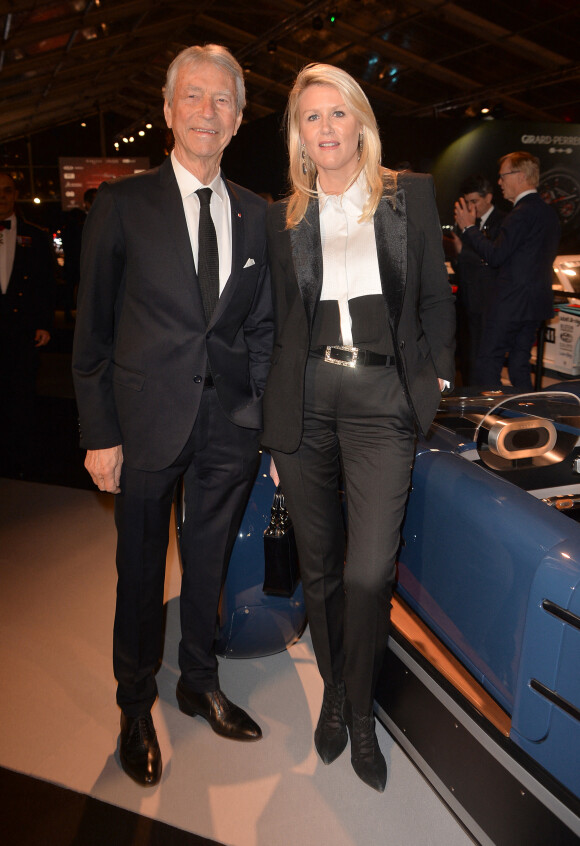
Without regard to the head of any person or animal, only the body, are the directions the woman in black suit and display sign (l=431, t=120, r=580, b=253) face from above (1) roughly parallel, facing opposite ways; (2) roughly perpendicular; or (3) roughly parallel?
roughly parallel

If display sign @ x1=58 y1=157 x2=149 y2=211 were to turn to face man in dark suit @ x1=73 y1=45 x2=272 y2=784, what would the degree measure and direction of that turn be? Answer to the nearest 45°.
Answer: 0° — it already faces them

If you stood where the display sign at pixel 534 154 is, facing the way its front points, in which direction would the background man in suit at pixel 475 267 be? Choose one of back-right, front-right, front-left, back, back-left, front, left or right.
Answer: front

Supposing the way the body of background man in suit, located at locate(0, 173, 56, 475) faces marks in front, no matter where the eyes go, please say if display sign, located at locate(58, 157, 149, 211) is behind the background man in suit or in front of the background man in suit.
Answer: behind

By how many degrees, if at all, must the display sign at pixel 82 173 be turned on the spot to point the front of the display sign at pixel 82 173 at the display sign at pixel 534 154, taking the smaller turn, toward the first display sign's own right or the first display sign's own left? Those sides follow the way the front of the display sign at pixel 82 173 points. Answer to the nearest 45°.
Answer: approximately 45° to the first display sign's own left

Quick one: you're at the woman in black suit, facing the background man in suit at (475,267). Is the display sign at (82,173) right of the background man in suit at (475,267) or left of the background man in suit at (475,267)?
left

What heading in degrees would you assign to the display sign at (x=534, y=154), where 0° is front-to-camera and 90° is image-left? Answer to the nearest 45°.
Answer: approximately 0°

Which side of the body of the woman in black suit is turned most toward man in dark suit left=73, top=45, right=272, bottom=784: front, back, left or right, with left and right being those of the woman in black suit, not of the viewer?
right

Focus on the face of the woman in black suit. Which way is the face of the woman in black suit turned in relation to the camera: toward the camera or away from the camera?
toward the camera

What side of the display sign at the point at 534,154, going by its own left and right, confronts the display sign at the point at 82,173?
right

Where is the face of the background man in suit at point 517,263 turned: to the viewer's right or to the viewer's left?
to the viewer's left

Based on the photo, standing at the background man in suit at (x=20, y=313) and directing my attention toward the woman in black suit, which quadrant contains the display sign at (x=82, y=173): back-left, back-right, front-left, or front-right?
back-left

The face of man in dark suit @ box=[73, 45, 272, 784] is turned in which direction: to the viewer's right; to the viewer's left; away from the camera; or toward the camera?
toward the camera

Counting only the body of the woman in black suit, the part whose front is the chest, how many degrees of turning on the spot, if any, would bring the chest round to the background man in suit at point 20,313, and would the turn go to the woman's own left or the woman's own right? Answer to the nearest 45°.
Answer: approximately 135° to the woman's own right

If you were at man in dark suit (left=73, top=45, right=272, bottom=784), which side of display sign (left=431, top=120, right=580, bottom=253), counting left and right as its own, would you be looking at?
front

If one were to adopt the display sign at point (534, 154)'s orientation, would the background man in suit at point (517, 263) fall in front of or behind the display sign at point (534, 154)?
in front

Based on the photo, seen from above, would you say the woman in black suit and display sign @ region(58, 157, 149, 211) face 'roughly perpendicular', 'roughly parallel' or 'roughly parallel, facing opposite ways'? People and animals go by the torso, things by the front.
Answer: roughly parallel

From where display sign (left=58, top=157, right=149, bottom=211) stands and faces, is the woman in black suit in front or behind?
in front

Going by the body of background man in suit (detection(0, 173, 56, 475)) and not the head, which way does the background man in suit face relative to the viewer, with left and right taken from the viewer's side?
facing the viewer

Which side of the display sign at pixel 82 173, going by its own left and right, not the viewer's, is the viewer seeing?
front
